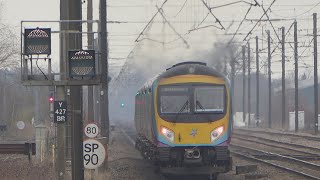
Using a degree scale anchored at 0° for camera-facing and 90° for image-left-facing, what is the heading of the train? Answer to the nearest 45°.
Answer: approximately 0°

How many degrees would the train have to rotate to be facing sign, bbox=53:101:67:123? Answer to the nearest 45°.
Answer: approximately 45° to its right

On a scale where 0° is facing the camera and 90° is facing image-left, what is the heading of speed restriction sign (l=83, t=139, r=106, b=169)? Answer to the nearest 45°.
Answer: approximately 0°
